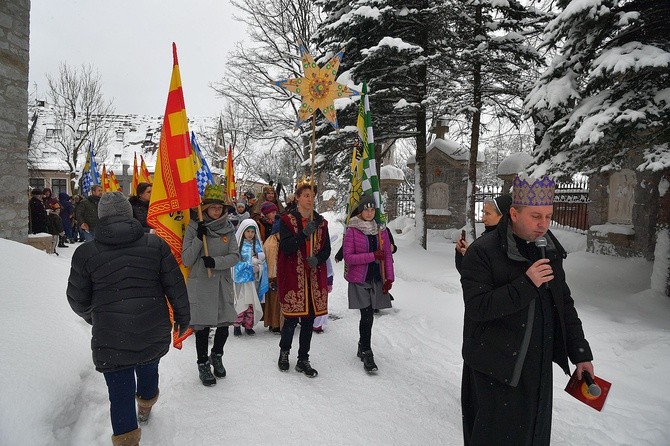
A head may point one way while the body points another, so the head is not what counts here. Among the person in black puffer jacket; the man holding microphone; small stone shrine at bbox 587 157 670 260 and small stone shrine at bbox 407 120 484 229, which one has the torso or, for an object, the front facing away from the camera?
the person in black puffer jacket

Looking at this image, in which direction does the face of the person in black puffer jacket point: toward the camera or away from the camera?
away from the camera

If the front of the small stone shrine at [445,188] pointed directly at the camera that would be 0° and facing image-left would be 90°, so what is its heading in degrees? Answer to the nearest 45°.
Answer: approximately 45°

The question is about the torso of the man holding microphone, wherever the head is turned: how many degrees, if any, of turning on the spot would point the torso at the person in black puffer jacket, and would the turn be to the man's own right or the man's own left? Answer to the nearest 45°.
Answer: approximately 135° to the man's own right

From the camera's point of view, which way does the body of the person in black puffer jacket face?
away from the camera

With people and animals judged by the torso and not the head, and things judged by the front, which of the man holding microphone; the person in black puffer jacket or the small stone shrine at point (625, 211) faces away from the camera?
the person in black puffer jacket

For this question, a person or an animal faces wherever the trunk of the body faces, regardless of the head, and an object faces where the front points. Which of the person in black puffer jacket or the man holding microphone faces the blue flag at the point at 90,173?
the person in black puffer jacket

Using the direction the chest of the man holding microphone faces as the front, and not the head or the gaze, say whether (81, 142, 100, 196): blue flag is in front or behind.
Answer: behind

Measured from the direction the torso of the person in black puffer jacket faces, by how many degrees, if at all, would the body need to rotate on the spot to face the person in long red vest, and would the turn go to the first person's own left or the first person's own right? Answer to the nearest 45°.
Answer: approximately 45° to the first person's own right

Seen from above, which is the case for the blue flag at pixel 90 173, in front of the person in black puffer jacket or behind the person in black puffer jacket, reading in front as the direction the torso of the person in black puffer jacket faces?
in front
